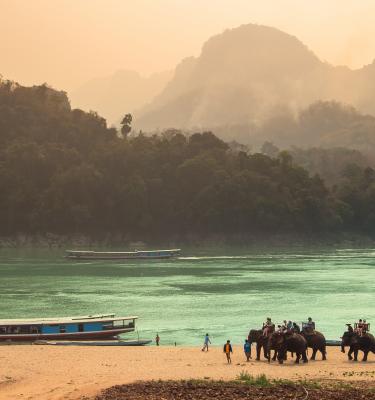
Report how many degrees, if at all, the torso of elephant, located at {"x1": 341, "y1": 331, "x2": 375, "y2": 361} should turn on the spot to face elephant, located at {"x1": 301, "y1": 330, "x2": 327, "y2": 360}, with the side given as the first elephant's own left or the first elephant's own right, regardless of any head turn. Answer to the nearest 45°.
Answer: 0° — it already faces it

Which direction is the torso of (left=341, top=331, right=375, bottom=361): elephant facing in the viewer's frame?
to the viewer's left

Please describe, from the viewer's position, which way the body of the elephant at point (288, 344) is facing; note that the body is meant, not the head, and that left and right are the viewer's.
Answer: facing to the left of the viewer

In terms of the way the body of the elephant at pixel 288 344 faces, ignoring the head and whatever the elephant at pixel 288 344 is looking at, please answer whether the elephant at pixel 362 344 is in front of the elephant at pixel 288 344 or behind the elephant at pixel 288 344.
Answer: behind

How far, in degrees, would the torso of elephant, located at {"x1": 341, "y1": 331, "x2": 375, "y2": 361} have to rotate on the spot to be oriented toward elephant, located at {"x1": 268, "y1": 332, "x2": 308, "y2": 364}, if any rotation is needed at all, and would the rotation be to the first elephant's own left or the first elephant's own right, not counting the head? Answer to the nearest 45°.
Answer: approximately 45° to the first elephant's own left
